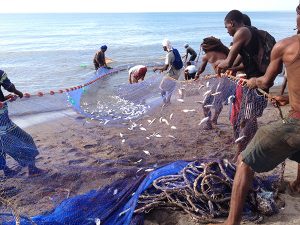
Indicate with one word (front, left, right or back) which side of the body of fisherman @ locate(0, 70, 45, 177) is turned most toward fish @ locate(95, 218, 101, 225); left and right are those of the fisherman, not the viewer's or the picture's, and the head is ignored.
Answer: right

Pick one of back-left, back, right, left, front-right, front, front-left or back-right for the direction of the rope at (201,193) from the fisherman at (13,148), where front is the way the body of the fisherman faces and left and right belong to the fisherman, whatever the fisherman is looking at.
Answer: front-right

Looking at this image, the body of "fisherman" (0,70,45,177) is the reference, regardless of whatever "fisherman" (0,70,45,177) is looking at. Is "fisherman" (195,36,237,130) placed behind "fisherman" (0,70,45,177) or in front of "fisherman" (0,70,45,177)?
in front

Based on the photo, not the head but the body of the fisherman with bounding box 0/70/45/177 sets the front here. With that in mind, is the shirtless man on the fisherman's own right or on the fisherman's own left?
on the fisherman's own right

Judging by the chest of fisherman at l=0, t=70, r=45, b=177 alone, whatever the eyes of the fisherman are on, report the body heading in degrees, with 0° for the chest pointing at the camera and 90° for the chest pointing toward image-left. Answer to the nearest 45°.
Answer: approximately 270°
